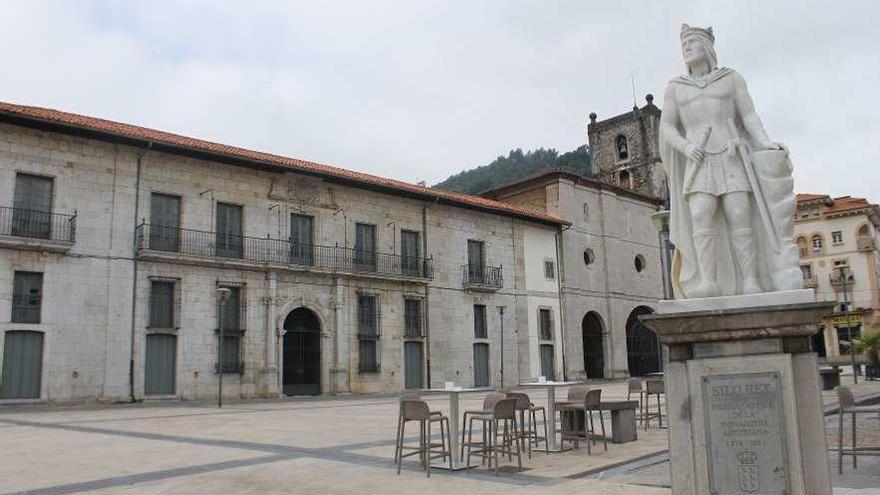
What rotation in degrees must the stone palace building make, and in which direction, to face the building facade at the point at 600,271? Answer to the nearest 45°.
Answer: approximately 90° to its left

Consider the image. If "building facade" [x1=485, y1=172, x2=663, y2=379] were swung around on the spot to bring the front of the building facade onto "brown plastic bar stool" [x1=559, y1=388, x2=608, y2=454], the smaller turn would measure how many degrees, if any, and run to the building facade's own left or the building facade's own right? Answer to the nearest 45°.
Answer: approximately 45° to the building facade's own right

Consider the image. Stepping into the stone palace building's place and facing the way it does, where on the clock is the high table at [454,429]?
The high table is roughly at 1 o'clock from the stone palace building.

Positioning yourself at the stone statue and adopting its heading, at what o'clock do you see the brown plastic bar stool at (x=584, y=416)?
The brown plastic bar stool is roughly at 5 o'clock from the stone statue.

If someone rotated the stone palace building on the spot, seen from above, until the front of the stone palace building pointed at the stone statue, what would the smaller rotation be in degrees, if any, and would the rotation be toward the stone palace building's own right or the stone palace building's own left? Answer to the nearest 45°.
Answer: approximately 45° to the stone palace building's own right

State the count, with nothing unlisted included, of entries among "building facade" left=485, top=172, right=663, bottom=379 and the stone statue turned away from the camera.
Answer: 0

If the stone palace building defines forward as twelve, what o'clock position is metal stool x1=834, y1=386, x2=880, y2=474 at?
The metal stool is roughly at 1 o'clock from the stone palace building.

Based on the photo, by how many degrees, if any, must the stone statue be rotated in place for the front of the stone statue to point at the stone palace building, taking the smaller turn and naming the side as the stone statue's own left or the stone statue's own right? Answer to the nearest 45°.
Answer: approximately 135° to the stone statue's own right

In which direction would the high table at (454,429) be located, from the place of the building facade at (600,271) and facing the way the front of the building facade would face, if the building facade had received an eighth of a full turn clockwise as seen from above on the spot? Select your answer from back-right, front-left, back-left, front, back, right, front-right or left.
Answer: front

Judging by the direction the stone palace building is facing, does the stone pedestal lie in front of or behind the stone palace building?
in front

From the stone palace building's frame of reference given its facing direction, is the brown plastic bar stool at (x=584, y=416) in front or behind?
in front

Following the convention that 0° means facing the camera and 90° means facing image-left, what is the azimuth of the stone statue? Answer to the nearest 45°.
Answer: approximately 0°

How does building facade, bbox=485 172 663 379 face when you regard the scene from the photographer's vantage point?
facing the viewer and to the right of the viewer

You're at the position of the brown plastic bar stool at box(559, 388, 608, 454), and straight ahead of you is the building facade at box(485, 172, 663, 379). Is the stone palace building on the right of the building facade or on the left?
left

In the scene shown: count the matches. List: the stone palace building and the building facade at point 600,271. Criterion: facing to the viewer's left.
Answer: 0

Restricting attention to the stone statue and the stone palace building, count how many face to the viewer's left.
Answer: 0

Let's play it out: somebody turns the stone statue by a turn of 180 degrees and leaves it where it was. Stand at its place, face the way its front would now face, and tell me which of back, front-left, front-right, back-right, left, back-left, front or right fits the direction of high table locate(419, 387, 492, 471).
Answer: front-left

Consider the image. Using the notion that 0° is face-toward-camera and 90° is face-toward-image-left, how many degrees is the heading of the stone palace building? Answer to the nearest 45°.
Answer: approximately 315°
